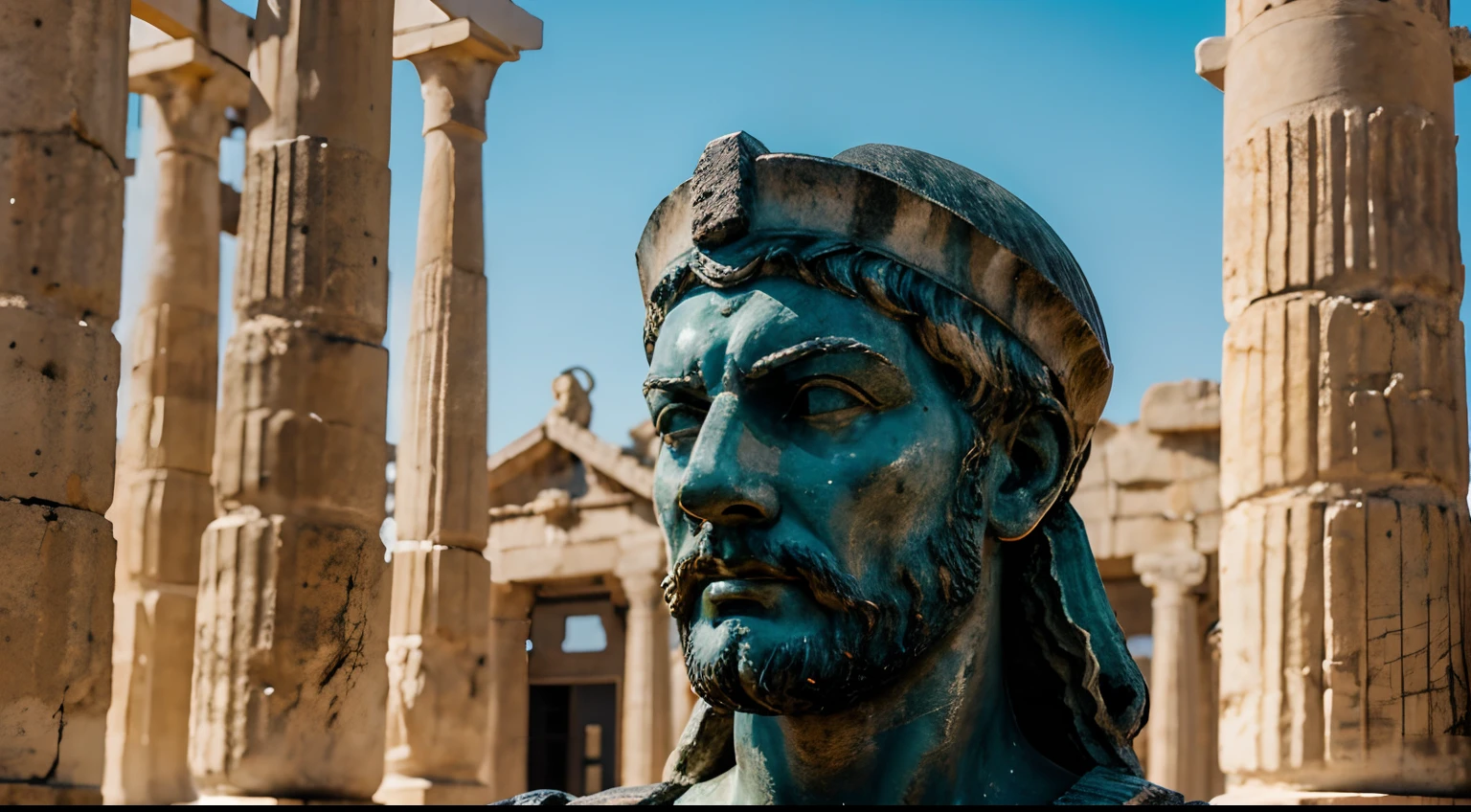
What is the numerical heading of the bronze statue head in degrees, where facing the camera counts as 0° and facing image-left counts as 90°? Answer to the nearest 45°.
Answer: approximately 45°

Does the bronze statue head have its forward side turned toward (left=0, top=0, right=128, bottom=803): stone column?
no

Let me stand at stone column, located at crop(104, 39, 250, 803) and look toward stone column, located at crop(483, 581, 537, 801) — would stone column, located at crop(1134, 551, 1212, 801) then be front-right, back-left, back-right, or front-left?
front-right

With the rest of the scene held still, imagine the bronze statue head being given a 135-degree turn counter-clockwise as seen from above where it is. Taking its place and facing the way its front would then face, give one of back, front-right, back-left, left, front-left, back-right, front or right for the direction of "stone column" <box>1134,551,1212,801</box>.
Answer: left

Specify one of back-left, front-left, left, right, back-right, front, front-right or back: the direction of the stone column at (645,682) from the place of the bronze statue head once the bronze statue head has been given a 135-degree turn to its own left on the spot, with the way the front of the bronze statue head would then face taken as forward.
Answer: left

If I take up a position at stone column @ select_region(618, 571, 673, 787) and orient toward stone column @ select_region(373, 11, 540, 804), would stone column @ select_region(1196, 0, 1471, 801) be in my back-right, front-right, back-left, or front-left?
front-left

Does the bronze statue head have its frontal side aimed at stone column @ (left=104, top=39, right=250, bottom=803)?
no

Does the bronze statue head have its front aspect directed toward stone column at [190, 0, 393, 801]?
no

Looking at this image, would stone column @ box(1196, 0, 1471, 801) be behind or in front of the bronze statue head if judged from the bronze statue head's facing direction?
behind
